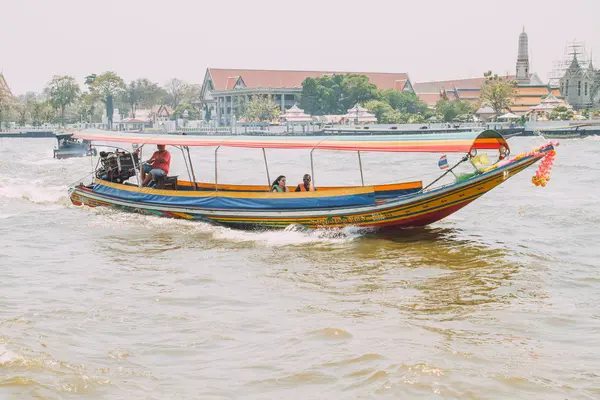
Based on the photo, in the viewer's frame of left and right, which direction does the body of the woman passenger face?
facing to the right of the viewer

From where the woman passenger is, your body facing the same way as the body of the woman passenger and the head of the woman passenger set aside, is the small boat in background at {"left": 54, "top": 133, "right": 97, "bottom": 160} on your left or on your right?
on your left

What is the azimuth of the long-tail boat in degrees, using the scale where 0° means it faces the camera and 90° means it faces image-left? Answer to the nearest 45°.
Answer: approximately 315°

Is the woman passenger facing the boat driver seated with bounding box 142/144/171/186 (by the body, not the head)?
no

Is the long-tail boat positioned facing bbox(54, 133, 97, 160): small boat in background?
no
